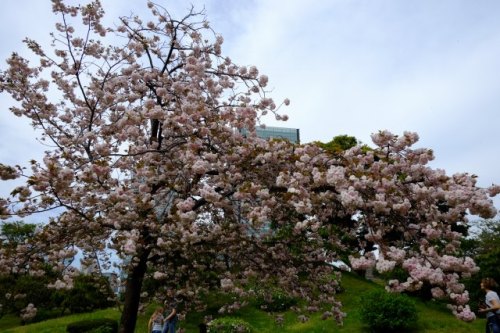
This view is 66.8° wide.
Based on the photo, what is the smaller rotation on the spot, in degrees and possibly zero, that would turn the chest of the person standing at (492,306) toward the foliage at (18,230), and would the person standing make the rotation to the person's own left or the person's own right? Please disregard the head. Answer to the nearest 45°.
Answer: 0° — they already face it

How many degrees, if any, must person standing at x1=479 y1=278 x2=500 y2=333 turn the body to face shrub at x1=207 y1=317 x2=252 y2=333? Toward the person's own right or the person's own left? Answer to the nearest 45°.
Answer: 0° — they already face it

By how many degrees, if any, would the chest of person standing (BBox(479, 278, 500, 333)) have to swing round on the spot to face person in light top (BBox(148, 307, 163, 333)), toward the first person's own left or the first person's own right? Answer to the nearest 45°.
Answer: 0° — they already face them

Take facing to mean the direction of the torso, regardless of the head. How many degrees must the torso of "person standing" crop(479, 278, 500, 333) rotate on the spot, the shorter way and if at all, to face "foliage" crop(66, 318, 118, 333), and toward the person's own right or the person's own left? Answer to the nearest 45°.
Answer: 0° — they already face it

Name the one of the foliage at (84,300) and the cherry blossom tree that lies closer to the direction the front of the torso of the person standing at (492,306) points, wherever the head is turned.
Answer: the foliage

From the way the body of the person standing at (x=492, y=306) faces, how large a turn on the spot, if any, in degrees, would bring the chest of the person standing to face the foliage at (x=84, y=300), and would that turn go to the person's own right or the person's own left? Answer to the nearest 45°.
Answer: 0° — they already face it

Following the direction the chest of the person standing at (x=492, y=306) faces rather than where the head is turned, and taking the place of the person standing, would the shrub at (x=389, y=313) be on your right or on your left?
on your right

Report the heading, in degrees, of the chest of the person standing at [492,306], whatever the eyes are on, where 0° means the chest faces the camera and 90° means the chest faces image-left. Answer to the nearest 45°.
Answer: approximately 90°

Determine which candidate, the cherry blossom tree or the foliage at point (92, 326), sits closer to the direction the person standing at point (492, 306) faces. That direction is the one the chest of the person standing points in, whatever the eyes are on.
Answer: the foliage
